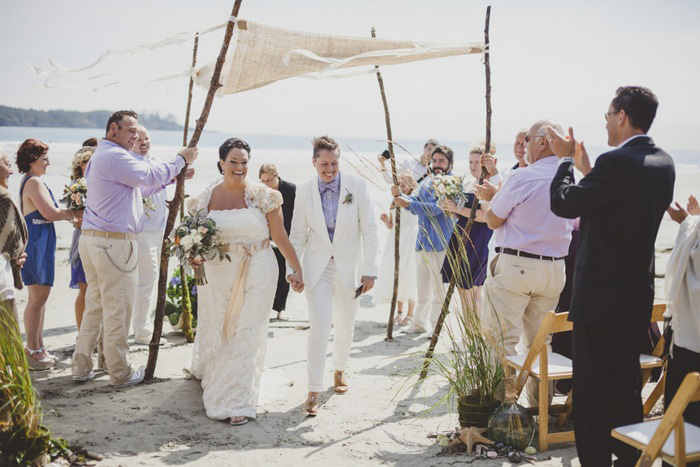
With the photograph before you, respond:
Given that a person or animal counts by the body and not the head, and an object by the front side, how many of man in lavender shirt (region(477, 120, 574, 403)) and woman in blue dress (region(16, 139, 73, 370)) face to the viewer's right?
1

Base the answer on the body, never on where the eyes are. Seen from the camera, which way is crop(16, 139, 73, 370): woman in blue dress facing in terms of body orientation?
to the viewer's right

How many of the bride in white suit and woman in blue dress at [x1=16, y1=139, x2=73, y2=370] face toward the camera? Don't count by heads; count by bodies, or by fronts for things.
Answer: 1

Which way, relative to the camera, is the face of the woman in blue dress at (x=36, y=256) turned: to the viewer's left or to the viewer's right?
to the viewer's right

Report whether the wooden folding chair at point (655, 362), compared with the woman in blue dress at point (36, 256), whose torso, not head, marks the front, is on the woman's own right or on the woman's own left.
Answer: on the woman's own right
